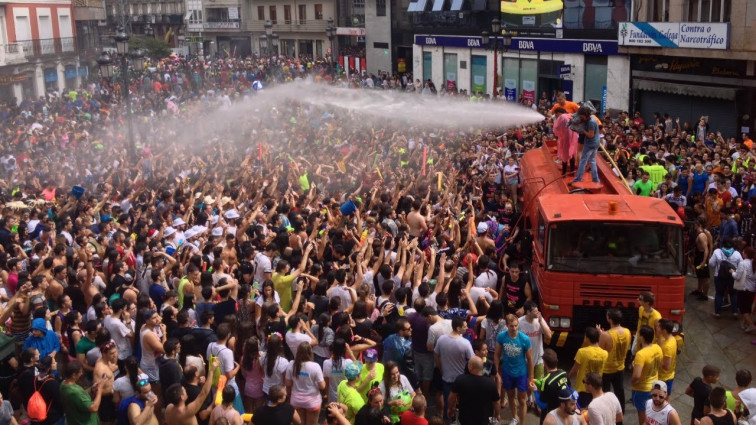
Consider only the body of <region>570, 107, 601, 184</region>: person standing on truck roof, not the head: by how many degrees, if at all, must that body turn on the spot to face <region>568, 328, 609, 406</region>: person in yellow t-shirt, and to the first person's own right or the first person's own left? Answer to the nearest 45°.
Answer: approximately 90° to the first person's own left

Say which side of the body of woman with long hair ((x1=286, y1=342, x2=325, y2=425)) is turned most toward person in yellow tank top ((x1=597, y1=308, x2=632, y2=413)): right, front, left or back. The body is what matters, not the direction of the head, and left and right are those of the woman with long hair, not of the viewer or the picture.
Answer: right

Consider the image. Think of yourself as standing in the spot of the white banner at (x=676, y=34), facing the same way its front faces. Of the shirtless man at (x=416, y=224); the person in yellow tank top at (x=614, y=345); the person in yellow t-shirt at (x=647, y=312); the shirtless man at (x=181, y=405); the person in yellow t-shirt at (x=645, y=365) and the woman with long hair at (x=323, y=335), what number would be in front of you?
6

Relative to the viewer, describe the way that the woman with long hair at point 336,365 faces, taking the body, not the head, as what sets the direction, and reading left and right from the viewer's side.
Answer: facing away from the viewer

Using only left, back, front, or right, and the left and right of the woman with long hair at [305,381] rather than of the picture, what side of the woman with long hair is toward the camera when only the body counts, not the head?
back

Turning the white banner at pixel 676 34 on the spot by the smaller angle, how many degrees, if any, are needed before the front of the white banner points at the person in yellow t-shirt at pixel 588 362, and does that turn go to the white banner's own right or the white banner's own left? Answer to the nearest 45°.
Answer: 0° — it already faces them

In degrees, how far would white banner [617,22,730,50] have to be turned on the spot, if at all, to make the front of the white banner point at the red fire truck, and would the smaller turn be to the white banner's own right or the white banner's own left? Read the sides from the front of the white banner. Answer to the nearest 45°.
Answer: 0° — it already faces it

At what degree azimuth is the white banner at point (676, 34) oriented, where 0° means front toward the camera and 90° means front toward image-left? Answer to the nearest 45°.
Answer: approximately 0°

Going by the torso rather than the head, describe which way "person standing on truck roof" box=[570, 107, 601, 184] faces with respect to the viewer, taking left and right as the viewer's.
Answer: facing to the left of the viewer

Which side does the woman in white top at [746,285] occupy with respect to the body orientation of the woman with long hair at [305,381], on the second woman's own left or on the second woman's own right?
on the second woman's own right
